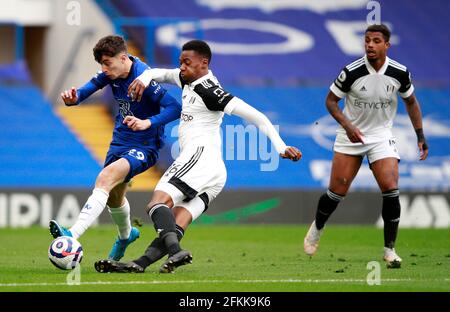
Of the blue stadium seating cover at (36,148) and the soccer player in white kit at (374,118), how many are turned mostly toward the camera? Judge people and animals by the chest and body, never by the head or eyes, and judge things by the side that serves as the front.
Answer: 2

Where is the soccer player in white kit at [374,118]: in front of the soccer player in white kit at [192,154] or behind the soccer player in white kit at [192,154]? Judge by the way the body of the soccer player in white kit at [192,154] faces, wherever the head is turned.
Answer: behind

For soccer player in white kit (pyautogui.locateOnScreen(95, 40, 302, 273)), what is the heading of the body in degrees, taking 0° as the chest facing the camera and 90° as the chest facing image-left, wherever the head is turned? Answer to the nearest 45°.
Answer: approximately 45°

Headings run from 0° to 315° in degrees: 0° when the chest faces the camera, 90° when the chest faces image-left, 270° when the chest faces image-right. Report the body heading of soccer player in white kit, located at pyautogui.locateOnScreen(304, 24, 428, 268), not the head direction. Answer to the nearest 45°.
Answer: approximately 0°

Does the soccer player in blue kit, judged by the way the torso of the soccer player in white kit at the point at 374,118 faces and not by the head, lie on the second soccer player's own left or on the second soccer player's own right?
on the second soccer player's own right

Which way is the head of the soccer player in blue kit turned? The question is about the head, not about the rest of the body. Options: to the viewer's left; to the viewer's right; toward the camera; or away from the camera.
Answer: to the viewer's left

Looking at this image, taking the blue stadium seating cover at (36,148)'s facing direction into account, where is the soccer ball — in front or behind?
in front

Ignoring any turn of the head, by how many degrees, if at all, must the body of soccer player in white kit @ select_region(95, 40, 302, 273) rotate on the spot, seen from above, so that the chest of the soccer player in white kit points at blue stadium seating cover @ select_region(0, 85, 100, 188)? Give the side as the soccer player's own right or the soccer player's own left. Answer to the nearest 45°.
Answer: approximately 135° to the soccer player's own right
